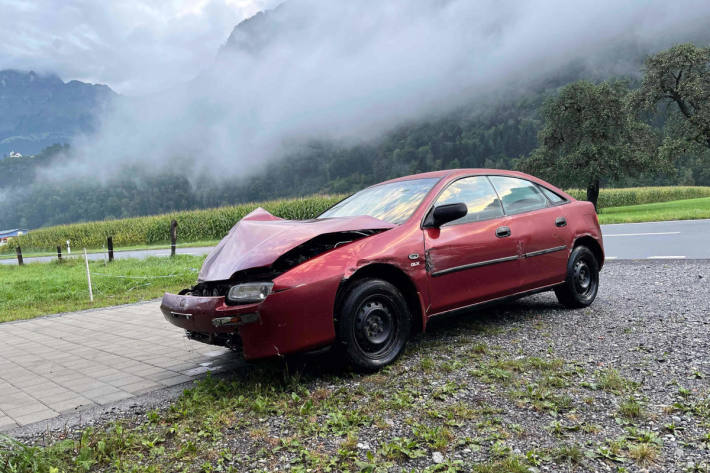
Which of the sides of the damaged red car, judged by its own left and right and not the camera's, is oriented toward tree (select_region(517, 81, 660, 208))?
back

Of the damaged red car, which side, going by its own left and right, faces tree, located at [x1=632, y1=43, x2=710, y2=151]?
back
